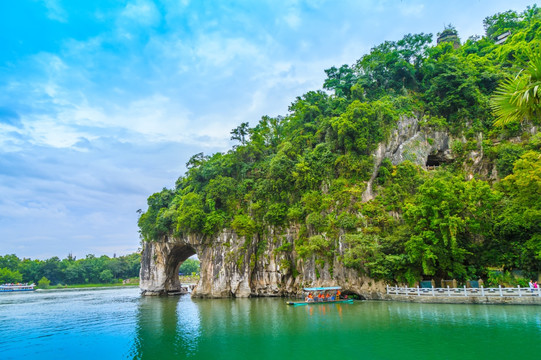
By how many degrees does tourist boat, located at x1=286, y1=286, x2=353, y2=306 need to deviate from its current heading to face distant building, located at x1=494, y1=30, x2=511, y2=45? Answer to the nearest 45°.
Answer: approximately 135° to its right

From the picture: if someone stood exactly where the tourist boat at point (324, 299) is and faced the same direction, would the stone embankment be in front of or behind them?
behind

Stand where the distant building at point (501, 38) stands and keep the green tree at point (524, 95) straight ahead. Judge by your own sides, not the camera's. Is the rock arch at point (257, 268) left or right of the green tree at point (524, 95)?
right

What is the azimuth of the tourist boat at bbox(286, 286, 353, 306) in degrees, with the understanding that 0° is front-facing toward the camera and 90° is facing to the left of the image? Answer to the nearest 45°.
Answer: approximately 90°

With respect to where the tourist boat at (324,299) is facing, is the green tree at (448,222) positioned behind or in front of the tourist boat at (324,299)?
behind
